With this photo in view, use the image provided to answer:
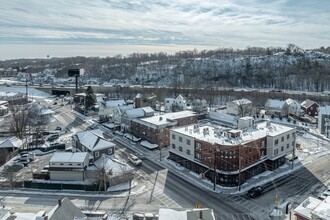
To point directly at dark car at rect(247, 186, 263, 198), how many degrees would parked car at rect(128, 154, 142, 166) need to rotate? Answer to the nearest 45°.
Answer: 0° — it already faces it

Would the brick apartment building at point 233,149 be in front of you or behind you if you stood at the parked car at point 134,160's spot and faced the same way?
in front
